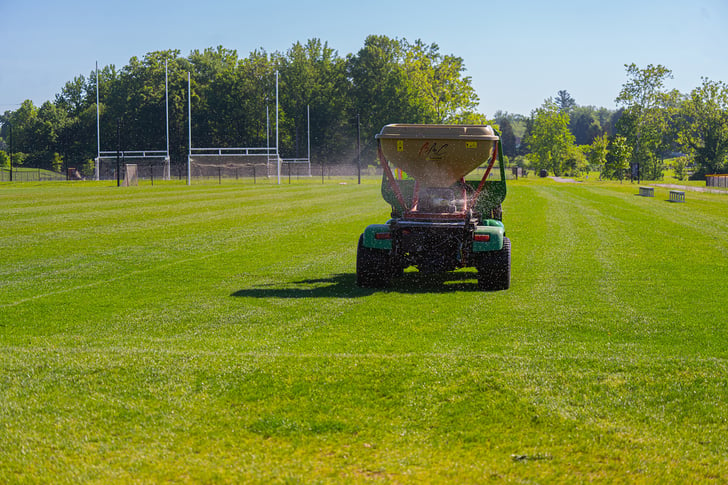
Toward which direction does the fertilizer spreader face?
away from the camera
